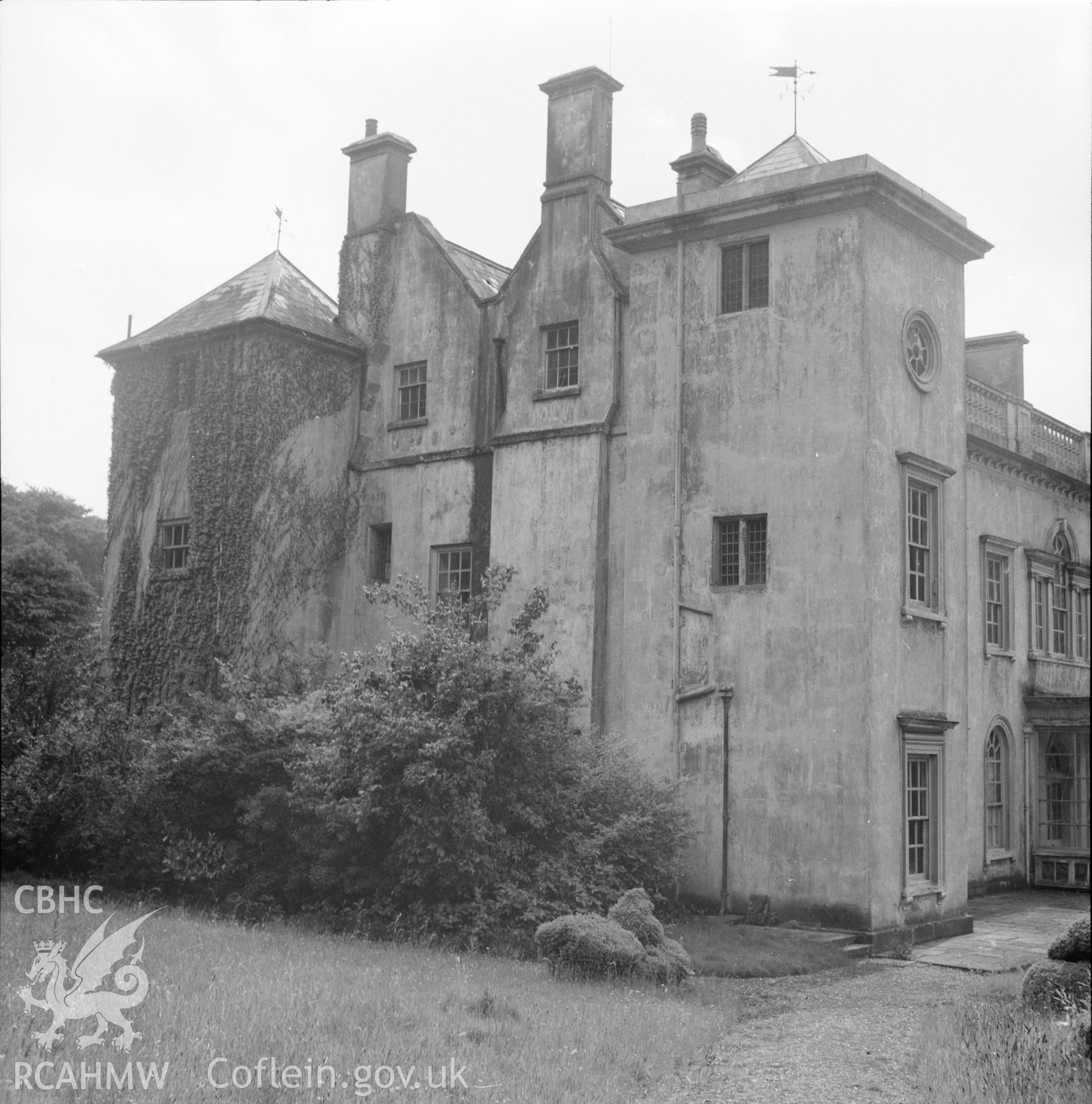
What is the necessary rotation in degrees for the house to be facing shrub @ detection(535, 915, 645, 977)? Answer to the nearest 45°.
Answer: approximately 45° to its right

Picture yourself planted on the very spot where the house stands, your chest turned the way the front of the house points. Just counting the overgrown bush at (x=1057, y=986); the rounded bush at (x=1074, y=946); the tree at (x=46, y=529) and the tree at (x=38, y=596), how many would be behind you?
2

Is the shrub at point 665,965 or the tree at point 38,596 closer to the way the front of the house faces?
the shrub

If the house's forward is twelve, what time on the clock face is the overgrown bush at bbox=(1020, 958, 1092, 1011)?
The overgrown bush is roughly at 1 o'clock from the house.

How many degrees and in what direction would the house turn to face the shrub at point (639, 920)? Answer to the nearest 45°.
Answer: approximately 45° to its right

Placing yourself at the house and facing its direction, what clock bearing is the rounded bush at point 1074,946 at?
The rounded bush is roughly at 1 o'clock from the house.

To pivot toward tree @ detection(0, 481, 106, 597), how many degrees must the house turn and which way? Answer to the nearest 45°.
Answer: approximately 180°

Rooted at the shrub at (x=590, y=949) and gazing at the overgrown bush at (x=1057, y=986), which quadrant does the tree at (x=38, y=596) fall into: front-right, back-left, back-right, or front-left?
back-left

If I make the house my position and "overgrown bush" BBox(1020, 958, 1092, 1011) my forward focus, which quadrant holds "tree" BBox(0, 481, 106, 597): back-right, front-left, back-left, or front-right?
back-right

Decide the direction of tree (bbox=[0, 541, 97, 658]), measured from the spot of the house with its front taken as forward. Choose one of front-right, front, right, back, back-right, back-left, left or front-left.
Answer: back

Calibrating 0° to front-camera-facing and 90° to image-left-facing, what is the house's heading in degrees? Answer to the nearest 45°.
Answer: approximately 315°

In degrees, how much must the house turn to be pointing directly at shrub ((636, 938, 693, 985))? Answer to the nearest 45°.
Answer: approximately 45° to its right
